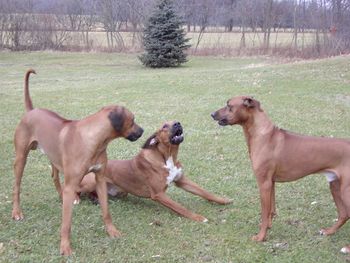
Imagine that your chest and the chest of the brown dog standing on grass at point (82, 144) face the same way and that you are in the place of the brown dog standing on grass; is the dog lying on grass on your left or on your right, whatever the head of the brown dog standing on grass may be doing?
on your left

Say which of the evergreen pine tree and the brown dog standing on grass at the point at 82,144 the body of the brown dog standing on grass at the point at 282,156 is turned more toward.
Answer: the brown dog standing on grass

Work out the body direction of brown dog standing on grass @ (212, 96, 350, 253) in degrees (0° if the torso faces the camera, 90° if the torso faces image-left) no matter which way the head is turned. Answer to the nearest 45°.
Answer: approximately 90°

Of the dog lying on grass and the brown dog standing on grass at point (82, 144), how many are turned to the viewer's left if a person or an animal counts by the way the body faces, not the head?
0

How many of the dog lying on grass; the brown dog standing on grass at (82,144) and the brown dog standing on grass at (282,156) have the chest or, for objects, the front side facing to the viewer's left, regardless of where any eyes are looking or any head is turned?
1

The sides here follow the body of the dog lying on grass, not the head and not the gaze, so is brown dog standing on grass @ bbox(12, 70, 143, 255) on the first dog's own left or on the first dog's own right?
on the first dog's own right

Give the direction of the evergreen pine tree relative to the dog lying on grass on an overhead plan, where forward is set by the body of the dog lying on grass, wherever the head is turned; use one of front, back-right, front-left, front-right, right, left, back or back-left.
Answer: back-left

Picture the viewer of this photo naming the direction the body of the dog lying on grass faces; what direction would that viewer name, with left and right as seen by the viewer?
facing the viewer and to the right of the viewer

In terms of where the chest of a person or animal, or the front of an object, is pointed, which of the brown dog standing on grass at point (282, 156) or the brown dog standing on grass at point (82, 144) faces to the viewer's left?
the brown dog standing on grass at point (282, 156)

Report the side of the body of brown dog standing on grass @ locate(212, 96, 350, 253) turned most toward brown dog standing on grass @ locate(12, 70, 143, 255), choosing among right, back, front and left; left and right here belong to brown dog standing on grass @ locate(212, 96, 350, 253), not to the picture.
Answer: front

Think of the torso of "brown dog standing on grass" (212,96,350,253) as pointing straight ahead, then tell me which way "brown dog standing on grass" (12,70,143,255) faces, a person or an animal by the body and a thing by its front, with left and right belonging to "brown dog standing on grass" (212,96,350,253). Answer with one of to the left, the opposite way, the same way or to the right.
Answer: the opposite way

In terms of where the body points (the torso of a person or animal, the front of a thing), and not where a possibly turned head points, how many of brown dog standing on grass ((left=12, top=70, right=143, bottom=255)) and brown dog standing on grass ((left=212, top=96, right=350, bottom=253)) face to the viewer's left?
1

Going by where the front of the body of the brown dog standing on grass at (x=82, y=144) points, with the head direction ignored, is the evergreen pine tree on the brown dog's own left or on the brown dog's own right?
on the brown dog's own left

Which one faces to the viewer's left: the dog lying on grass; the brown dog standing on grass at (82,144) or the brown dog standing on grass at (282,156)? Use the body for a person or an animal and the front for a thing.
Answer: the brown dog standing on grass at (282,156)

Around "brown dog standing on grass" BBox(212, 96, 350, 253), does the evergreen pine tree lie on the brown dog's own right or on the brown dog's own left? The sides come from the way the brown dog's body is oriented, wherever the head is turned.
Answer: on the brown dog's own right
